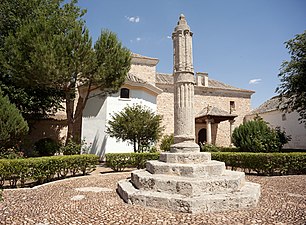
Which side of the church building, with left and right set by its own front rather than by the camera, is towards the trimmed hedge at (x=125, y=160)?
front

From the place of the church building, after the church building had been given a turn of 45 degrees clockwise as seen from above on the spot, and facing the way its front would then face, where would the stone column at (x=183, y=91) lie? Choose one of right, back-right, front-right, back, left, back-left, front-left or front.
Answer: front-left

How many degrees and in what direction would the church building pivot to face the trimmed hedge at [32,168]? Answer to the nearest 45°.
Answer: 0° — it already faces it

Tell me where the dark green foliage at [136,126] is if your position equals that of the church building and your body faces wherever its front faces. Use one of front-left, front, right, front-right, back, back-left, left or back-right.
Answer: front

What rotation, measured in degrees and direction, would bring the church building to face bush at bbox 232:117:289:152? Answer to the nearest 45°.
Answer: approximately 45° to its left

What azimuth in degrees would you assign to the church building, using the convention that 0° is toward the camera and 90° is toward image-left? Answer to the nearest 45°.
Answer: approximately 0°

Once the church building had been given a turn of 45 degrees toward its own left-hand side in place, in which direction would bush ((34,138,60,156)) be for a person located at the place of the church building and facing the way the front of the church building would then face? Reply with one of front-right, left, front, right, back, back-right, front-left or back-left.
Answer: right
